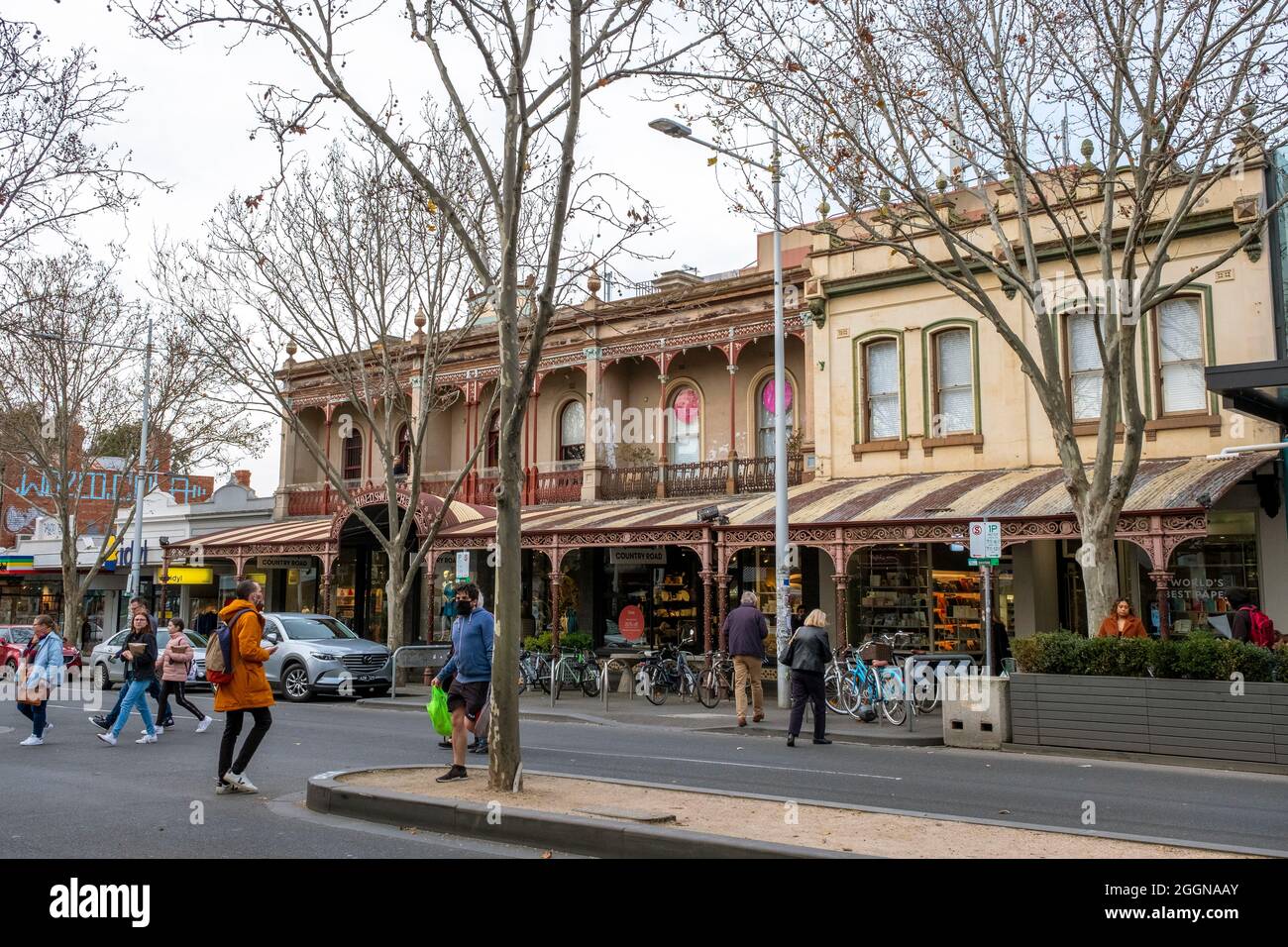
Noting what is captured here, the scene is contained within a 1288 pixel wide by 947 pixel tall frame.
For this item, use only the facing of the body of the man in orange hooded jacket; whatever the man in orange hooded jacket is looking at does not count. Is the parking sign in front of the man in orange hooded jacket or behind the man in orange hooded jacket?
in front

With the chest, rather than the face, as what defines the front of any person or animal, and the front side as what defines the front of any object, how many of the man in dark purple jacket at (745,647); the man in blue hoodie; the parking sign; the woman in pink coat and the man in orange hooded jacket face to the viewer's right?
1

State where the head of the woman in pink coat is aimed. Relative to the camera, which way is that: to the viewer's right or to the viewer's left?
to the viewer's left

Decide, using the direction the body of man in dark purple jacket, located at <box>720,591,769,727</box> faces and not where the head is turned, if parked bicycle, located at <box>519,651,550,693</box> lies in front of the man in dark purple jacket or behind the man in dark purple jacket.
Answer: in front

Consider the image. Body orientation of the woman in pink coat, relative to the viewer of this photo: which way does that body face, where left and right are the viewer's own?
facing to the left of the viewer

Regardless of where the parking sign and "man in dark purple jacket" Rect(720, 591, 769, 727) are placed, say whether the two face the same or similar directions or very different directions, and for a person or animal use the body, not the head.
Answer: very different directions

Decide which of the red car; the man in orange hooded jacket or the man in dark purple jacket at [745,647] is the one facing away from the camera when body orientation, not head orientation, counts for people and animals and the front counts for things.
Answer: the man in dark purple jacket

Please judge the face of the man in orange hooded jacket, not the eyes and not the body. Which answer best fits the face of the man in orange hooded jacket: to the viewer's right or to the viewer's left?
to the viewer's right

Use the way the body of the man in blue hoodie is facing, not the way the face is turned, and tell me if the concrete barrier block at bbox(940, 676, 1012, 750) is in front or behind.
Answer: behind

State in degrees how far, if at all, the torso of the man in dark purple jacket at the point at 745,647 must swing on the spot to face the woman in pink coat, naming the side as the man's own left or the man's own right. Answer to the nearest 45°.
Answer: approximately 90° to the man's own left

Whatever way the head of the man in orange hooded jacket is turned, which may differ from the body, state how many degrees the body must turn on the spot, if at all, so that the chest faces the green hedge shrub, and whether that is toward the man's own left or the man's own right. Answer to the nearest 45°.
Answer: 0° — they already face it

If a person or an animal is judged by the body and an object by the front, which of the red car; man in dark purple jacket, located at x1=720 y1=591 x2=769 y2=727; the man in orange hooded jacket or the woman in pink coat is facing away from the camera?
the man in dark purple jacket

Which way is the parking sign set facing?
toward the camera
